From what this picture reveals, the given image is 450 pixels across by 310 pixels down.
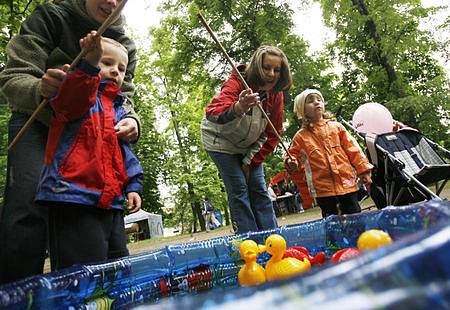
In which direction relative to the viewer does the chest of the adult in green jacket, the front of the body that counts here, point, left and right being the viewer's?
facing the viewer and to the right of the viewer

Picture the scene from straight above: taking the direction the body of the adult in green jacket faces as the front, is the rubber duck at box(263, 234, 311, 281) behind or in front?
in front

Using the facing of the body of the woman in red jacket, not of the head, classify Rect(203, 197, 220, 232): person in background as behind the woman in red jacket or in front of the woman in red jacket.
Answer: behind

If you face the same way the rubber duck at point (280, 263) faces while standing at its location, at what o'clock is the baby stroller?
The baby stroller is roughly at 4 o'clock from the rubber duck.
